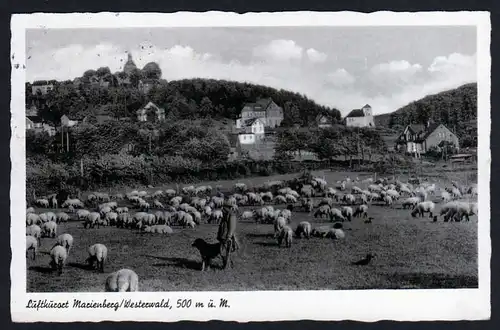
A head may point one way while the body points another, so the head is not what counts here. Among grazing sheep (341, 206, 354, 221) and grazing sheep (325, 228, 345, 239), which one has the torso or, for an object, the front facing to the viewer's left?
grazing sheep (325, 228, 345, 239)

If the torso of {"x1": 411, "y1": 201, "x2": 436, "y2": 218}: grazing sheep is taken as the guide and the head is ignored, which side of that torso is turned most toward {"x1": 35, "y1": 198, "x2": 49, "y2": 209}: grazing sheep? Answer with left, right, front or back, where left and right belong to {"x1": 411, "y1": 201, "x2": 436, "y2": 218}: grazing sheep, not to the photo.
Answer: front

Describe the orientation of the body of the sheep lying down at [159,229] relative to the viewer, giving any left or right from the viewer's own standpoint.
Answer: facing to the left of the viewer

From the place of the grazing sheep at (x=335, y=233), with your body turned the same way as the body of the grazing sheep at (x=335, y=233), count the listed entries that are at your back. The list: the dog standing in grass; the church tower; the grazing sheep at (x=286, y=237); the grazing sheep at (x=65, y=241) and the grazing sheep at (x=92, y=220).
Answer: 0

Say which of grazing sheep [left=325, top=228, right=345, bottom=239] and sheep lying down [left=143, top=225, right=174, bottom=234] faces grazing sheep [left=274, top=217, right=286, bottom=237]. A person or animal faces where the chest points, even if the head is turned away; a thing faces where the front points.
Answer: grazing sheep [left=325, top=228, right=345, bottom=239]

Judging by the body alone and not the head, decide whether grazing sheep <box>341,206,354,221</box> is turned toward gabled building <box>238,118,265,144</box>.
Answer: no
